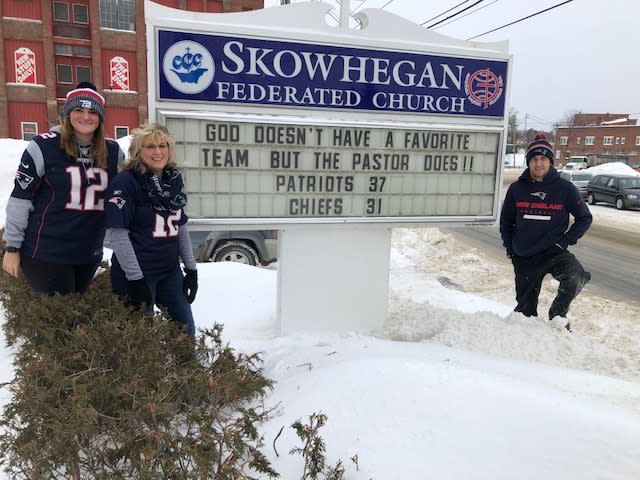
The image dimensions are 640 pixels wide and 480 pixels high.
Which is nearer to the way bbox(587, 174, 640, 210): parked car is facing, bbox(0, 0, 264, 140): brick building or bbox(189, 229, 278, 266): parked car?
the parked car

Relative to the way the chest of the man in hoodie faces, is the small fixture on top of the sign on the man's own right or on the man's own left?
on the man's own right

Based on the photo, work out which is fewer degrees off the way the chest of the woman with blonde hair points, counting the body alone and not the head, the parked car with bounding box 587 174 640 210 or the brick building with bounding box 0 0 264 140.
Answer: the parked car

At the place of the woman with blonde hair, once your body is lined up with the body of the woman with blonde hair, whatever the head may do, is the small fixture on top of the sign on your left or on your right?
on your left

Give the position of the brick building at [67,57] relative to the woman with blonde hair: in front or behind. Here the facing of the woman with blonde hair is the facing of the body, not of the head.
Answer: behind

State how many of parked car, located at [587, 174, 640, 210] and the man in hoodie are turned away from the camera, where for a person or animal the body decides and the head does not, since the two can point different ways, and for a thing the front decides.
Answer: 0

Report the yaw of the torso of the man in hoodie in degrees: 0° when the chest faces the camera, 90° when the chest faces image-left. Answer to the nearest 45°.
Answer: approximately 0°

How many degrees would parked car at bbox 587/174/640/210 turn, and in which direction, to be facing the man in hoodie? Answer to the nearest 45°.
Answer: approximately 45° to its right

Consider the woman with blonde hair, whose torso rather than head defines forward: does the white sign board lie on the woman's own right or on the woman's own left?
on the woman's own left

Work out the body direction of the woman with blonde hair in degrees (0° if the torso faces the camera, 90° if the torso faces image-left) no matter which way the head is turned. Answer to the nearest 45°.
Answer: approximately 315°
